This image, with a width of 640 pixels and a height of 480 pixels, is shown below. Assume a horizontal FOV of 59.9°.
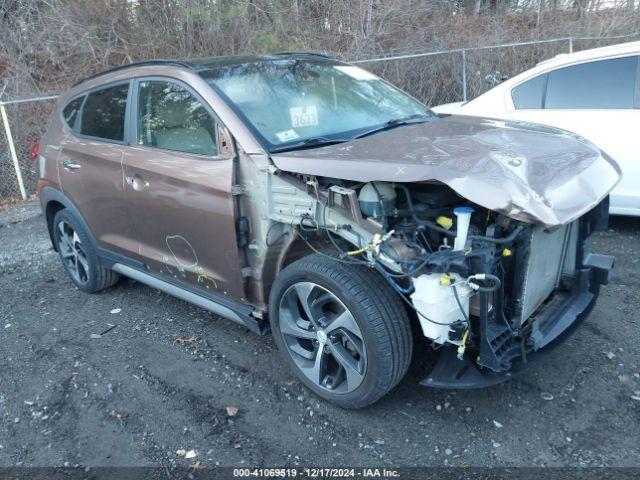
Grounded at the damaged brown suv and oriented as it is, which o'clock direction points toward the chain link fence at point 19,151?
The chain link fence is roughly at 6 o'clock from the damaged brown suv.

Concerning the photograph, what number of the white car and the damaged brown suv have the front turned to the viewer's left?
0

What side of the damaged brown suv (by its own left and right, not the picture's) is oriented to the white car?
left

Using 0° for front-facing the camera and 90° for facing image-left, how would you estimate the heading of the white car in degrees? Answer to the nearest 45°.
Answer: approximately 270°

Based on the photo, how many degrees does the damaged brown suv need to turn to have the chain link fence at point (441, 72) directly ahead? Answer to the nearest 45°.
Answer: approximately 135° to its left

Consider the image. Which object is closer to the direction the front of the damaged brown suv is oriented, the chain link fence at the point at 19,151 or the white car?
the white car

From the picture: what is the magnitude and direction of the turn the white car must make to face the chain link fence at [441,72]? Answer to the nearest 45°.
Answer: approximately 135° to its left

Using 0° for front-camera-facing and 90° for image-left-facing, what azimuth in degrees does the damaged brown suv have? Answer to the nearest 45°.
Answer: approximately 315°

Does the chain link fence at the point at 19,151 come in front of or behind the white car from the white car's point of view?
behind

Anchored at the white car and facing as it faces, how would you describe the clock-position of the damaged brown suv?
The damaged brown suv is roughly at 4 o'clock from the white car.
